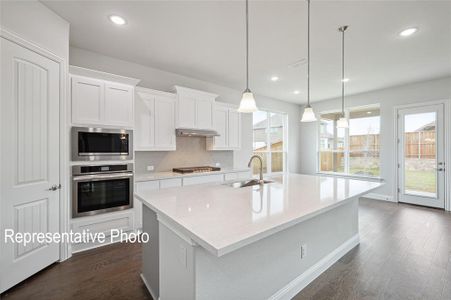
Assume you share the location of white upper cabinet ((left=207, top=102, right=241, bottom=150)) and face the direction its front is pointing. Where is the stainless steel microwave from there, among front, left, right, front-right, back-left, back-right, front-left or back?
right

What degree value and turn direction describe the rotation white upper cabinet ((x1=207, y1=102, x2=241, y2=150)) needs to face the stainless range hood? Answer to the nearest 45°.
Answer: approximately 90° to its right

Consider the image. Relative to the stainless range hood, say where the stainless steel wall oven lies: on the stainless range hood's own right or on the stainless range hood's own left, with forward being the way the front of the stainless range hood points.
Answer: on the stainless range hood's own right

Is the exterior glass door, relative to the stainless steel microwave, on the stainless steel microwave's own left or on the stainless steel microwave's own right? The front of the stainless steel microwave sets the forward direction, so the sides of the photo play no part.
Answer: on the stainless steel microwave's own left

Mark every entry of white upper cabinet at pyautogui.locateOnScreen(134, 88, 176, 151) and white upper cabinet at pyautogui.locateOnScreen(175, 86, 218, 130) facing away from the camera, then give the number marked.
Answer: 0

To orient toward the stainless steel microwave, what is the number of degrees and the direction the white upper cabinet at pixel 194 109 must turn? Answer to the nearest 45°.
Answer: approximately 90° to its right

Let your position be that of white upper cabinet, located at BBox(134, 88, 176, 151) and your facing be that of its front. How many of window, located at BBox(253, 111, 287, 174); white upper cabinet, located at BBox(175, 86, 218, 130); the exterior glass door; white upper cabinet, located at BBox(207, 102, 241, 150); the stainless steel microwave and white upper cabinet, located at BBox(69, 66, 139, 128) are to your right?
2

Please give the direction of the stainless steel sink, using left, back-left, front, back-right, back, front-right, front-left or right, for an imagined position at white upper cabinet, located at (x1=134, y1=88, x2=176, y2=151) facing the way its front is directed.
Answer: front

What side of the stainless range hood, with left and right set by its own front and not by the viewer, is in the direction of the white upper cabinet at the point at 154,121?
right

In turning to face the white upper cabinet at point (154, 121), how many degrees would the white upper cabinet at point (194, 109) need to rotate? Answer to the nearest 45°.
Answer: approximately 90° to its right

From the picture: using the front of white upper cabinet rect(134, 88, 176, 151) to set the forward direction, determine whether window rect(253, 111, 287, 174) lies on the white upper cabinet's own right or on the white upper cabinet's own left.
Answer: on the white upper cabinet's own left

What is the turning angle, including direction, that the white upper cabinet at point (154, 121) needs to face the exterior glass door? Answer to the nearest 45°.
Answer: approximately 45° to its left

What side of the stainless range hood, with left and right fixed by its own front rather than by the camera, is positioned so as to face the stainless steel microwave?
right
